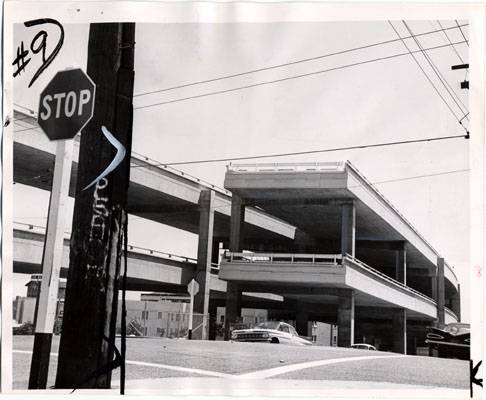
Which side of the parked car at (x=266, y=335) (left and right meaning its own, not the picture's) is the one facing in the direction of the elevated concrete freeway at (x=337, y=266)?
back
